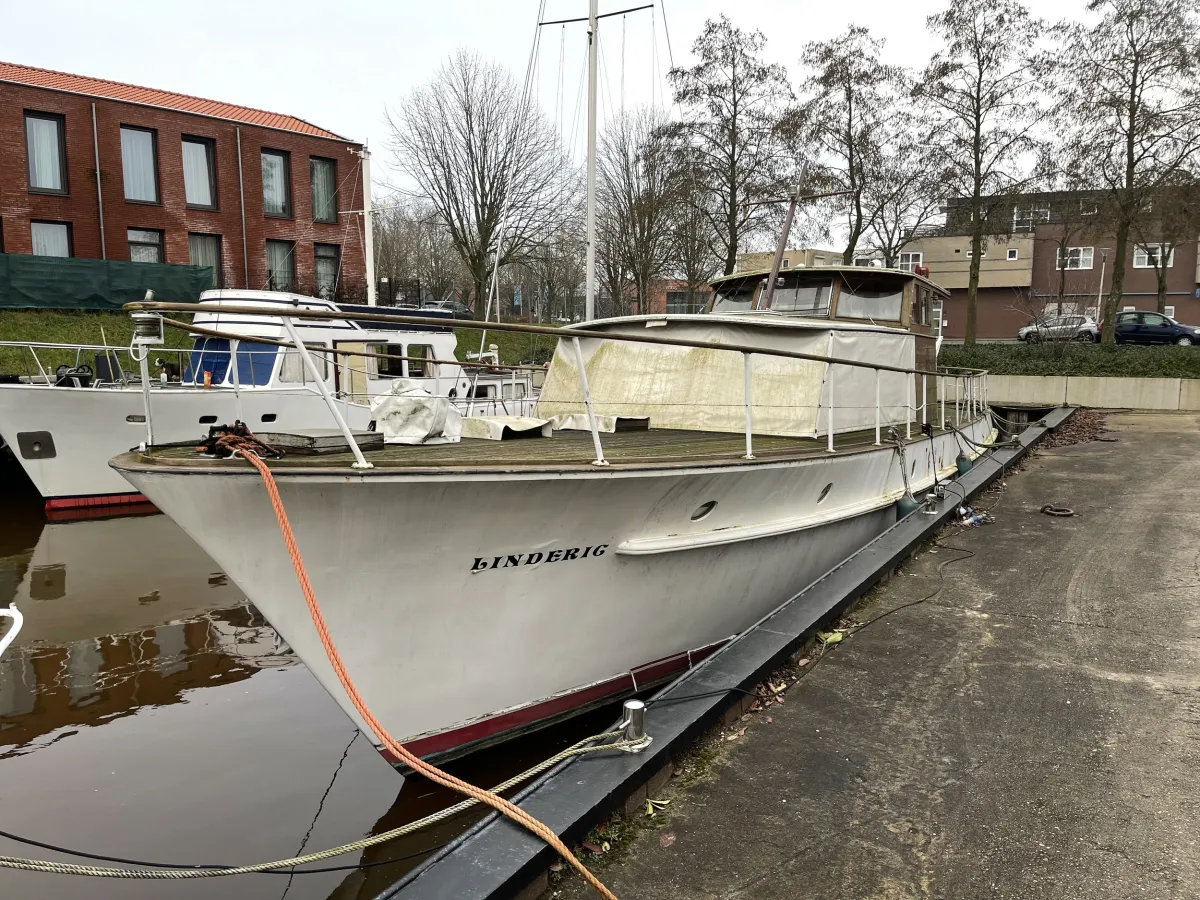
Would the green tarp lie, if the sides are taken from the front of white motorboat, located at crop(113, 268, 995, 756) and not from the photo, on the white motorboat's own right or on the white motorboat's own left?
on the white motorboat's own right

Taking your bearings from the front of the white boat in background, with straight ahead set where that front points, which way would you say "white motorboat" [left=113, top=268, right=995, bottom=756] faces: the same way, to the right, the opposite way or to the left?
the same way

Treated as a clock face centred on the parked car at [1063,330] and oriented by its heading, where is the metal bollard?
The metal bollard is roughly at 9 o'clock from the parked car.

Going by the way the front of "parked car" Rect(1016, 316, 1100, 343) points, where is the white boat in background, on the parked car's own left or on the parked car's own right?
on the parked car's own left

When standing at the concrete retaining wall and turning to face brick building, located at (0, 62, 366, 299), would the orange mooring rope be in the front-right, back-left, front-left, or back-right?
front-left

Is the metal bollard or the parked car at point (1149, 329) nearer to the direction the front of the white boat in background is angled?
the metal bollard

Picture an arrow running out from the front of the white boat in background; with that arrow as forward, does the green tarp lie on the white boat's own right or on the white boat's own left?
on the white boat's own right

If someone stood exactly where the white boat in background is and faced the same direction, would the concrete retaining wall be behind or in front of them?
behind

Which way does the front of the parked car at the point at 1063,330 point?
to the viewer's left

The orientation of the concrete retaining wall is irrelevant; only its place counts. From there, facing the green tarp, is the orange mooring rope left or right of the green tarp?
left

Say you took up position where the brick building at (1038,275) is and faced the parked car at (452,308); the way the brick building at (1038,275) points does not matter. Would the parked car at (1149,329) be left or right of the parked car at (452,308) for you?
left

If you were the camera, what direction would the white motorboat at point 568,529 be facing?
facing the viewer and to the left of the viewer

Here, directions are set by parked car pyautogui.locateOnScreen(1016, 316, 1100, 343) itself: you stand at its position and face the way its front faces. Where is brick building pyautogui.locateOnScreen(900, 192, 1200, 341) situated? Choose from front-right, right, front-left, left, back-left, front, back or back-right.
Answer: right

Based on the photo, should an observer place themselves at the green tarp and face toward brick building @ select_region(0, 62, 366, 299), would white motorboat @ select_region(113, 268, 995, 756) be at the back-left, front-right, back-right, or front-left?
back-right

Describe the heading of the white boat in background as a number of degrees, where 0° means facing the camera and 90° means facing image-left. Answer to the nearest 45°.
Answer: approximately 45°
